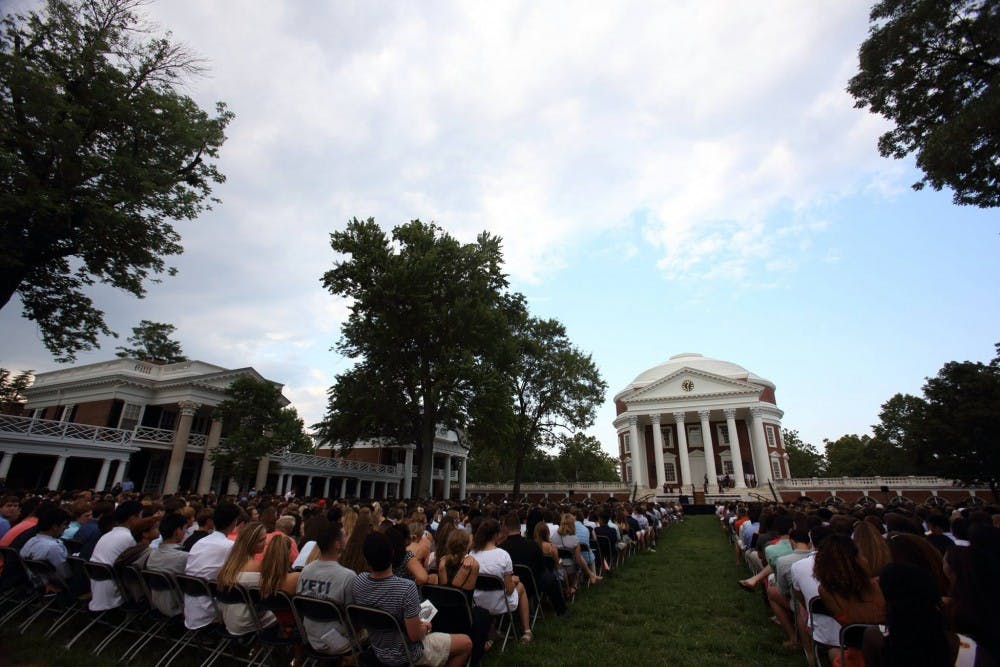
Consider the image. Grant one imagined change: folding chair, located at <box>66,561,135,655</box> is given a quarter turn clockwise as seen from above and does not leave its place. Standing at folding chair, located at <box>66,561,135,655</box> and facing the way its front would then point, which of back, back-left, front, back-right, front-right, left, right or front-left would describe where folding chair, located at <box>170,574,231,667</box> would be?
front

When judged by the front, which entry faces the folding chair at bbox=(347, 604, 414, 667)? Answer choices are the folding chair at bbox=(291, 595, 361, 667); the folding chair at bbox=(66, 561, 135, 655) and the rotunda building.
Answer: the rotunda building

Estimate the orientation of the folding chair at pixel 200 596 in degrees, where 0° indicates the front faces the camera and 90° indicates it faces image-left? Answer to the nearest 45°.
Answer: approximately 225°

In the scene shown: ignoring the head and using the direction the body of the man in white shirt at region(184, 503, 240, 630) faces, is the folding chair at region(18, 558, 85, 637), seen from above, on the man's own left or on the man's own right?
on the man's own left

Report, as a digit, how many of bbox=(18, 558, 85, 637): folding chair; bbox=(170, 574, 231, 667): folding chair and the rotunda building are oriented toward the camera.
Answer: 1

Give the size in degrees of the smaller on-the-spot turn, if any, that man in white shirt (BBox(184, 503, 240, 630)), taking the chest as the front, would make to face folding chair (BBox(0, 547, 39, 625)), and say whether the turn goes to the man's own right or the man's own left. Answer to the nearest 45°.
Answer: approximately 90° to the man's own left

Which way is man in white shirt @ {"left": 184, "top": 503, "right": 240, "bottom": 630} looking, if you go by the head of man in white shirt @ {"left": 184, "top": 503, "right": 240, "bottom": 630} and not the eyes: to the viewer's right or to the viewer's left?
to the viewer's right

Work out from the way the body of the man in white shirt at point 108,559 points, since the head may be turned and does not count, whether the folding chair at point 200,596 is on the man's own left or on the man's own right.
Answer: on the man's own right

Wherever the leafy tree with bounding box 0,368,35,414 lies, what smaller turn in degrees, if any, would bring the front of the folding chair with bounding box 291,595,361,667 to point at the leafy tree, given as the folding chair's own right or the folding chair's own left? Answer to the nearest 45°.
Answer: approximately 90° to the folding chair's own left

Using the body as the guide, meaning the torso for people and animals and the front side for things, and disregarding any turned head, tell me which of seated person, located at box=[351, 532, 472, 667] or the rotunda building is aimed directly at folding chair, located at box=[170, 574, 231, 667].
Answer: the rotunda building

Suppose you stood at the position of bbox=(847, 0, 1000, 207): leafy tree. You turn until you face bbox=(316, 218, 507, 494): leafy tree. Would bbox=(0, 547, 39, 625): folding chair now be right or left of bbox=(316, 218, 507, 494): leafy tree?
left

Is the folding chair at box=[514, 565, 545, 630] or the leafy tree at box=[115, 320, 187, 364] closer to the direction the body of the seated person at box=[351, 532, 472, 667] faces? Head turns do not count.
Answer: the folding chair

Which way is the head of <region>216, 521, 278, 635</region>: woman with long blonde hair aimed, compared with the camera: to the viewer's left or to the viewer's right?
to the viewer's right

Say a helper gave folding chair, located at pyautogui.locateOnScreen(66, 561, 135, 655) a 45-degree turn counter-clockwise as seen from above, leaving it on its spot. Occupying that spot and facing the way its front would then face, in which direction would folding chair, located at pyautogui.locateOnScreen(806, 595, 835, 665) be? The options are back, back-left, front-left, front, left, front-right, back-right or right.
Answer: back-right

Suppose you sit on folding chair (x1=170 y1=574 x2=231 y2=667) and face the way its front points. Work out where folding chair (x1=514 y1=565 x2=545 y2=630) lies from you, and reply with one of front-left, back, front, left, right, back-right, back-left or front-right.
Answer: front-right

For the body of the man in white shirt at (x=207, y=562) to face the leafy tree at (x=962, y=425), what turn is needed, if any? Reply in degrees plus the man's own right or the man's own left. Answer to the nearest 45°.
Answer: approximately 45° to the man's own right

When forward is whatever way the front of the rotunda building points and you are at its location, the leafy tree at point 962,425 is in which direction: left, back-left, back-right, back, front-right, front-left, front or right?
front-left
